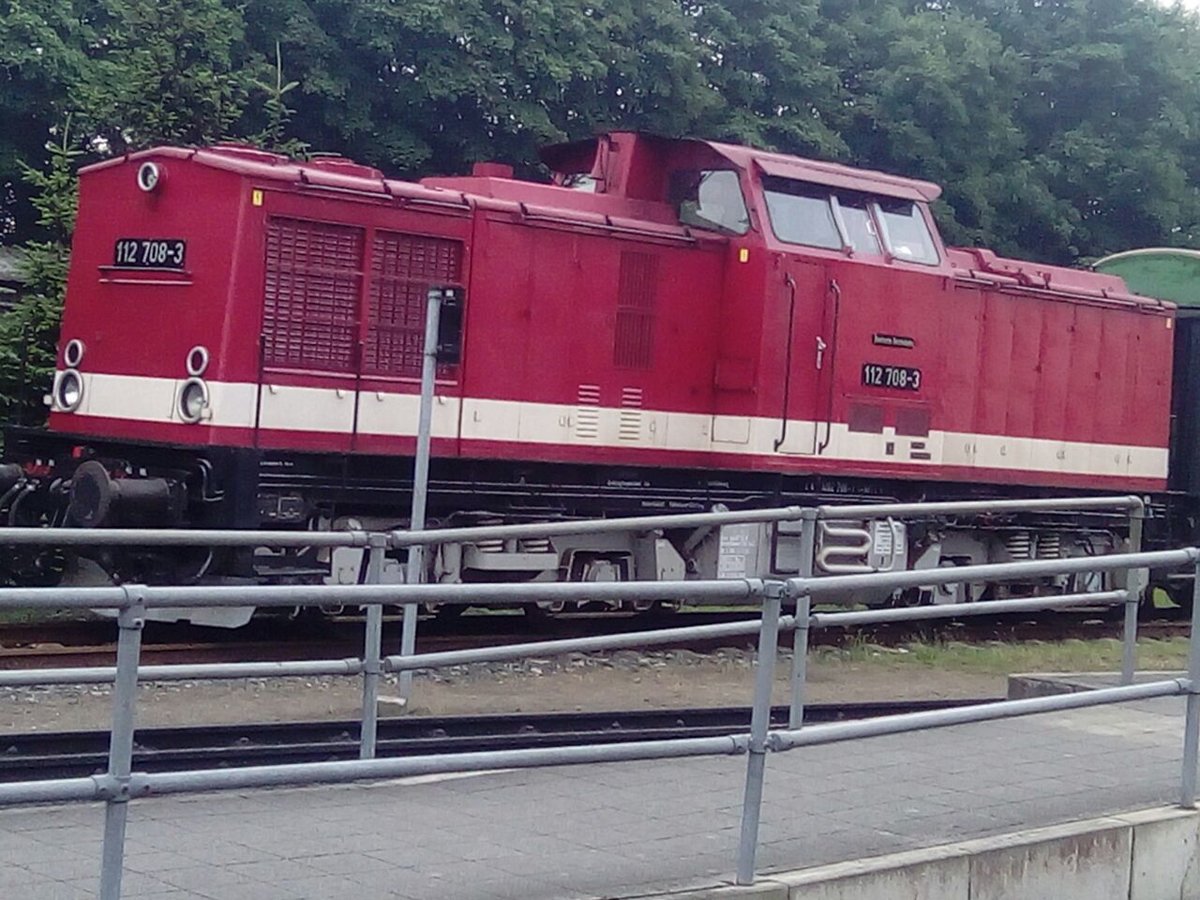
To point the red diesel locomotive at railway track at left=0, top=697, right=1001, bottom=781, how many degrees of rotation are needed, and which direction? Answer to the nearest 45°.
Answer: approximately 45° to its left

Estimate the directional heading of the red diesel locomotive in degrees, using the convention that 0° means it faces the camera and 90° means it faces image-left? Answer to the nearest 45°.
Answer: approximately 45°

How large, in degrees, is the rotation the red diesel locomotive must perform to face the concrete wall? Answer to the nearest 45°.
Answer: approximately 45° to its left
